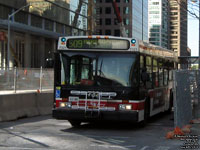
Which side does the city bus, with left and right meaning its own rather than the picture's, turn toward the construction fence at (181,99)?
left

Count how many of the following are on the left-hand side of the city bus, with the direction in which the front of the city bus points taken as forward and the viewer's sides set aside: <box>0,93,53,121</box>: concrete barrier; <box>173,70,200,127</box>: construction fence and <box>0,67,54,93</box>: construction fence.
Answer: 1

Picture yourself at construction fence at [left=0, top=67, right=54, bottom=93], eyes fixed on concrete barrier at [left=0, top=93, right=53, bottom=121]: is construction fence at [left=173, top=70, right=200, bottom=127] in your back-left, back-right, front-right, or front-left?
front-left

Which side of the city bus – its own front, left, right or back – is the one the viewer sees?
front

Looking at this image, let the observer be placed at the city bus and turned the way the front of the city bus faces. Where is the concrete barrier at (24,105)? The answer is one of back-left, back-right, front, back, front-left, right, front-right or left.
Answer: front-right

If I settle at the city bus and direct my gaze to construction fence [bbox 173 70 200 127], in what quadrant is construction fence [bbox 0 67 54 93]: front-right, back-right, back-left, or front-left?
back-right
